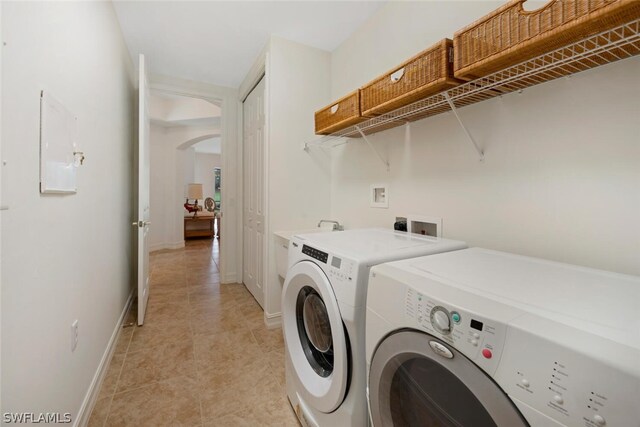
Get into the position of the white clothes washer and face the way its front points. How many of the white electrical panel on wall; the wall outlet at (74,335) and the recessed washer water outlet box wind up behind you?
1

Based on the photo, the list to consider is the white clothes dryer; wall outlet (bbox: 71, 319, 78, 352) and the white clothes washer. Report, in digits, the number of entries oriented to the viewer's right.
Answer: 1

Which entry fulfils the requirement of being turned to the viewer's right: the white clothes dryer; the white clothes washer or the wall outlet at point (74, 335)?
the wall outlet

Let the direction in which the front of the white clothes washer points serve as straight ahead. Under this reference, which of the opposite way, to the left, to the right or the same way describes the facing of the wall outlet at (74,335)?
the opposite way

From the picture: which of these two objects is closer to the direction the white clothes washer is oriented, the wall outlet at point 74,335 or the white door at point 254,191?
the wall outlet

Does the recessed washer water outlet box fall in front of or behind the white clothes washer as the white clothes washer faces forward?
behind

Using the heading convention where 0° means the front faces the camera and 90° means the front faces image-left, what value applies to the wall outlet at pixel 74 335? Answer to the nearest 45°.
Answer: approximately 270°

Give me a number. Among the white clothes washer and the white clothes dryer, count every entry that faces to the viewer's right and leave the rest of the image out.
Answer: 0

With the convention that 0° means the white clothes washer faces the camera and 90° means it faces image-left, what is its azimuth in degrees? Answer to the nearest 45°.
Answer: approximately 45°

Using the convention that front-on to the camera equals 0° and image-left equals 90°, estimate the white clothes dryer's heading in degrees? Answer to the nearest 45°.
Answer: approximately 45°
